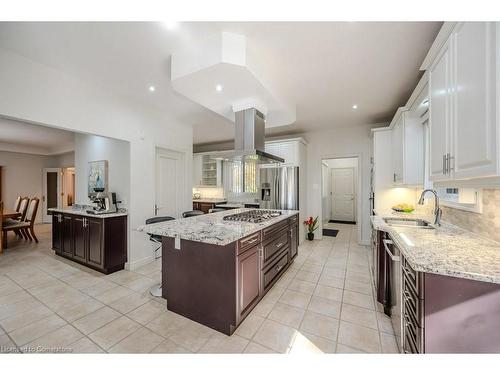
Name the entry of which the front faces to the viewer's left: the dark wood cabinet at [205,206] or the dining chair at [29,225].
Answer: the dining chair

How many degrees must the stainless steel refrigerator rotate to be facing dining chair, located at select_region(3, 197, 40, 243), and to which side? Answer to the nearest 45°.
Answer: approximately 90° to its right

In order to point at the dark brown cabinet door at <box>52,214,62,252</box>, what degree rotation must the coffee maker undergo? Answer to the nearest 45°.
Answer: approximately 90° to its right

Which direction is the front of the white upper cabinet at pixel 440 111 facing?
to the viewer's left

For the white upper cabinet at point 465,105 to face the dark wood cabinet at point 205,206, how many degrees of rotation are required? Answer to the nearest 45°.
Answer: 0° — it already faces it

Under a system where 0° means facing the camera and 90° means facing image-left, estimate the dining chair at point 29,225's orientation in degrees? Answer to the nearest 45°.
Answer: approximately 90°

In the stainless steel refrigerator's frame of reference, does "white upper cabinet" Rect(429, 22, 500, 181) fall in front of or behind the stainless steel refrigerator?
in front

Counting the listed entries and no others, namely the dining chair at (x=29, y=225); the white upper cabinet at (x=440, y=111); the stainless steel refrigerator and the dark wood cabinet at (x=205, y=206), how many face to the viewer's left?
2

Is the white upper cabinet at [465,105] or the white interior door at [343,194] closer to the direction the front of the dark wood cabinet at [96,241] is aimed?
the white upper cabinet

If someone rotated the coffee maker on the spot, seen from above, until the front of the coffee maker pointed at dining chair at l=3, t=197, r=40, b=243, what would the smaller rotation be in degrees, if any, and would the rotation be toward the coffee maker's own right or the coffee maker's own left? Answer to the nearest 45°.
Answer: approximately 90° to the coffee maker's own right

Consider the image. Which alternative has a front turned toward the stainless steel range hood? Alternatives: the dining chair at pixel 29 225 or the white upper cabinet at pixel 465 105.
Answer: the white upper cabinet

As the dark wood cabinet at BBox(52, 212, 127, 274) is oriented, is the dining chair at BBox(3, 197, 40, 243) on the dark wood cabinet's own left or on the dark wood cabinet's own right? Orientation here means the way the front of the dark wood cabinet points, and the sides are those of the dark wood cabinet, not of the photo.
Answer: on the dark wood cabinet's own right

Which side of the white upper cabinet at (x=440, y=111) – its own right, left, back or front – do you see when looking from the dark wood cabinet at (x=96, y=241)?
front

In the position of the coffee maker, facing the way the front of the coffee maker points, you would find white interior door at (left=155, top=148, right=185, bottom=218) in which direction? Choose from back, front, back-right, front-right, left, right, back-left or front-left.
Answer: back-left

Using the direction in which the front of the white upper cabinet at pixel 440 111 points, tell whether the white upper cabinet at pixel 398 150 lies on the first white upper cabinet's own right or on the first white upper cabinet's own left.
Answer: on the first white upper cabinet's own right

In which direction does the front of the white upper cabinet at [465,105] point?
to the viewer's left
